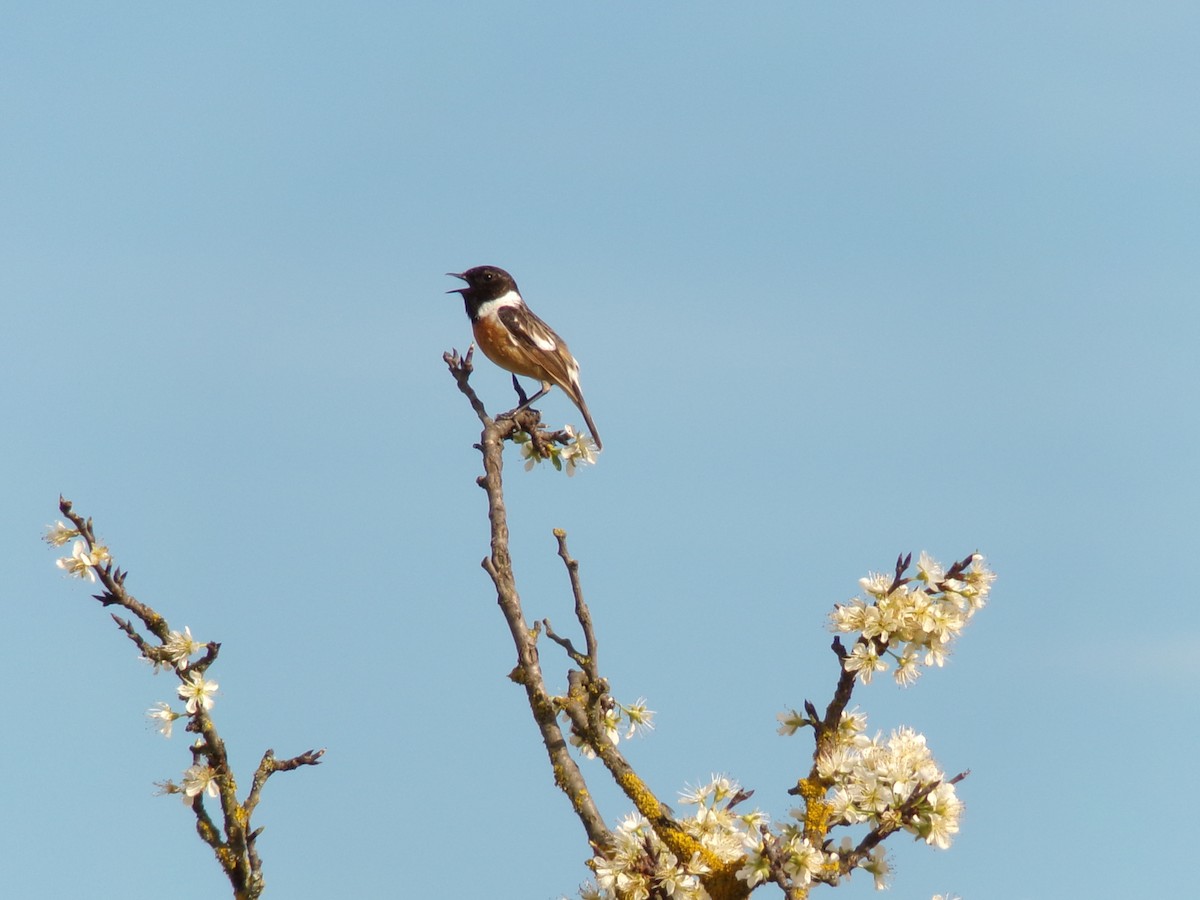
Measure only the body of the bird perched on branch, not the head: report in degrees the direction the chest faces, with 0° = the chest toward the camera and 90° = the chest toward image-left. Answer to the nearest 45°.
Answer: approximately 90°
